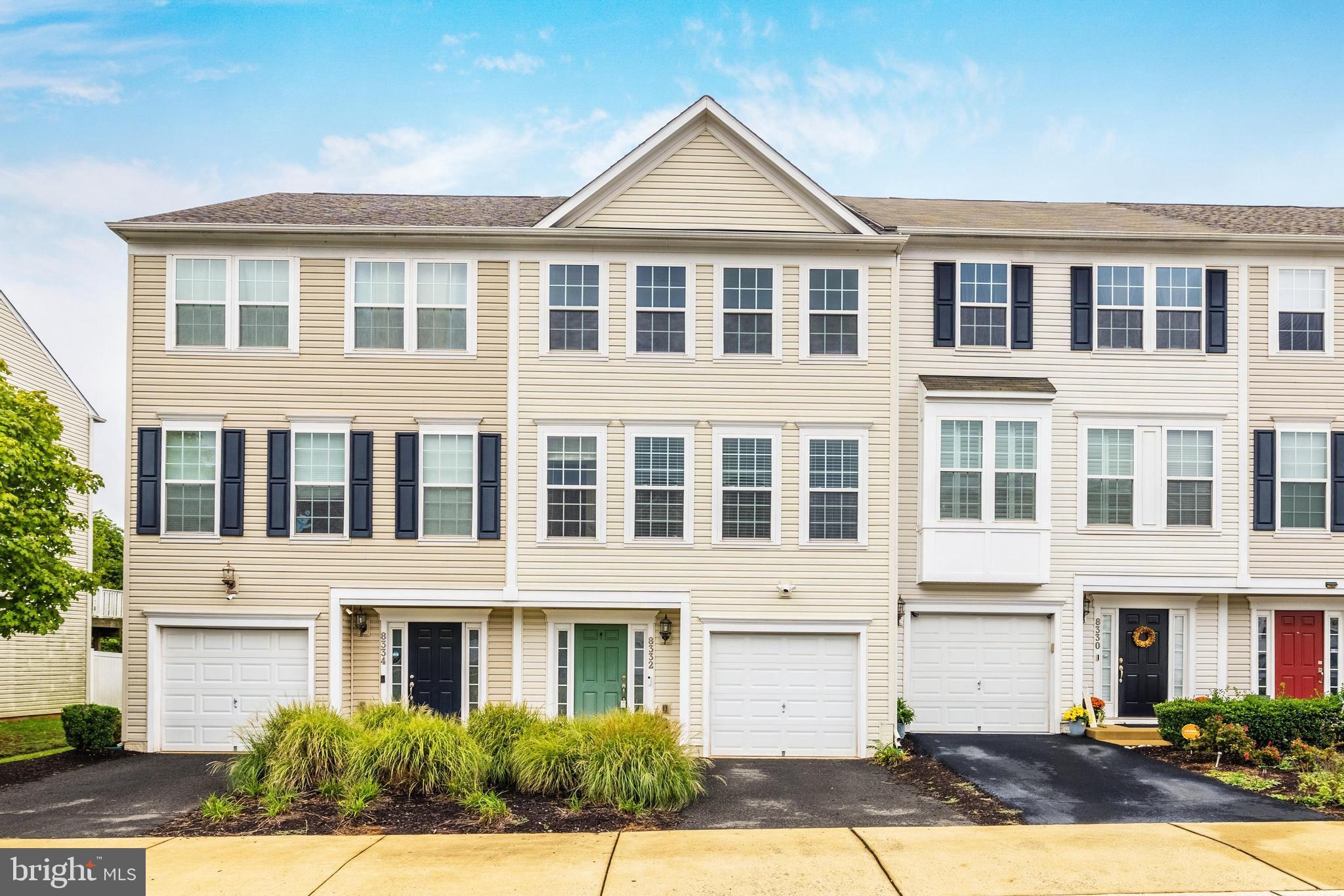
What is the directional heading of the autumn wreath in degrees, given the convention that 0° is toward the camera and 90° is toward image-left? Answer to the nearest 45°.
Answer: approximately 0°

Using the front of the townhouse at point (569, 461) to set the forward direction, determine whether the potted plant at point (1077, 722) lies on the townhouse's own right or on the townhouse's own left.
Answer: on the townhouse's own left

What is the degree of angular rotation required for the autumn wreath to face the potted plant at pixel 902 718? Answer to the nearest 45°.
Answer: approximately 45° to its right
